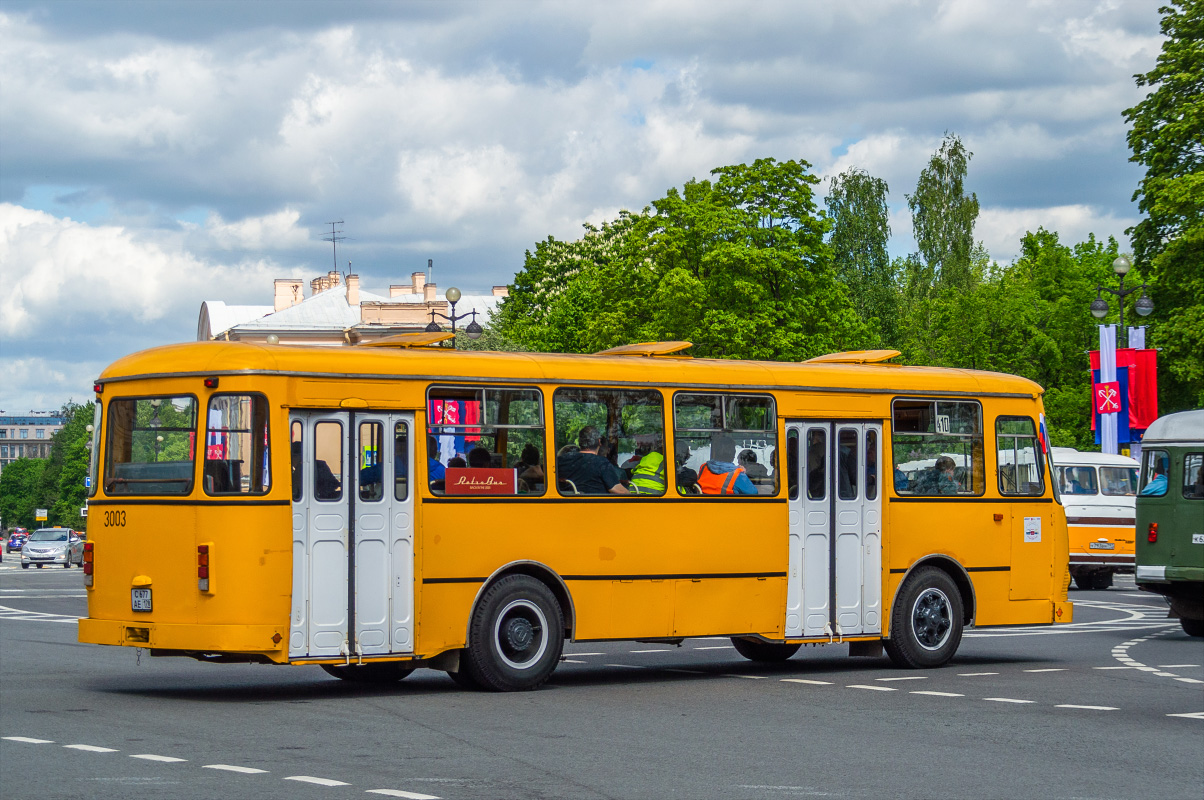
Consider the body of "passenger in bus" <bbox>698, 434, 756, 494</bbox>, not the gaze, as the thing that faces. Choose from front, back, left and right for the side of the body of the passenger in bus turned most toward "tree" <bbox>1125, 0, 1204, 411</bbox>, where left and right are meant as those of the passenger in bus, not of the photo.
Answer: front

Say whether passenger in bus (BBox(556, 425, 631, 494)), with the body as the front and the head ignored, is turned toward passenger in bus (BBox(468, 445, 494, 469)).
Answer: no

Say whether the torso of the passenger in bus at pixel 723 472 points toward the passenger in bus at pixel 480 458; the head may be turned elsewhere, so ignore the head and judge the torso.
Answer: no

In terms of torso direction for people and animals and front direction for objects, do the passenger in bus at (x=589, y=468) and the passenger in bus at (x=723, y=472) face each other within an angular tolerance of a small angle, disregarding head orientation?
no

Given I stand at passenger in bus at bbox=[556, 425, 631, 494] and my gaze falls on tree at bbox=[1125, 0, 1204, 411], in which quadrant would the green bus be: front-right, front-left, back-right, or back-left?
front-right

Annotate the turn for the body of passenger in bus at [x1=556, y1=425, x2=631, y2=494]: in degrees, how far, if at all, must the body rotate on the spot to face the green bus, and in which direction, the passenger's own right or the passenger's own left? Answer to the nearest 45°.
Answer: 0° — they already face it

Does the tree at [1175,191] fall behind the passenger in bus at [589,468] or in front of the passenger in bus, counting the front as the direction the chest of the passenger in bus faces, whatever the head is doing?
in front

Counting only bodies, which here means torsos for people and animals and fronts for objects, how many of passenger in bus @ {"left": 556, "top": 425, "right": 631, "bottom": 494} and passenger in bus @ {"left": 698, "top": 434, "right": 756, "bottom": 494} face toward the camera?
0

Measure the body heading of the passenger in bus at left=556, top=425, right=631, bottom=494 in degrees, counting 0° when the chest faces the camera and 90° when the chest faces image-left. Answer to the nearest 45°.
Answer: approximately 225°

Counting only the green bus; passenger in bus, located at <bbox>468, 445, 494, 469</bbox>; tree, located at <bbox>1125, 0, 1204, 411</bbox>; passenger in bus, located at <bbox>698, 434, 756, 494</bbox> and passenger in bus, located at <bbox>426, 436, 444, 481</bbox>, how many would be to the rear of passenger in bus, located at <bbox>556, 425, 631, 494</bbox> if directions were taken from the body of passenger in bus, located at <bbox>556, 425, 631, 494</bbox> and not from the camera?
2

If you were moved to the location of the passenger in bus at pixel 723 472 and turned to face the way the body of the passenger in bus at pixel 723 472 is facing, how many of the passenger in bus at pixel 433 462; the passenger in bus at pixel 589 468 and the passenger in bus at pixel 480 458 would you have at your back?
3

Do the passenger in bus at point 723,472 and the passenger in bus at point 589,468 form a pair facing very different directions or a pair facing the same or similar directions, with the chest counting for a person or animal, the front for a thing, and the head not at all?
same or similar directions

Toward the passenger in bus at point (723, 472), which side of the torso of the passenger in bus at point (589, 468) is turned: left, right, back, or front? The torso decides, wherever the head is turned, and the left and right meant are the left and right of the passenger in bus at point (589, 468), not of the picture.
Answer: front

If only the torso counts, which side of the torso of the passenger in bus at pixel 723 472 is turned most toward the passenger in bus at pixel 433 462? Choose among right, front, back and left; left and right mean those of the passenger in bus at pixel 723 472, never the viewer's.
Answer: back

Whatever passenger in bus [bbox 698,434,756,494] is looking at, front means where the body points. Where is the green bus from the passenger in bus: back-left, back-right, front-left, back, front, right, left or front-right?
front

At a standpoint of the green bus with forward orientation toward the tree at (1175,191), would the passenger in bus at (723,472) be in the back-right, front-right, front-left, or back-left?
back-left

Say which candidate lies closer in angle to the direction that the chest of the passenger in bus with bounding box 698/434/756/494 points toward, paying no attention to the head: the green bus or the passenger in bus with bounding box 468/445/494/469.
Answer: the green bus

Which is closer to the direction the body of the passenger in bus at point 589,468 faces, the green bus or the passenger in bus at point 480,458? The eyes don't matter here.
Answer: the green bus

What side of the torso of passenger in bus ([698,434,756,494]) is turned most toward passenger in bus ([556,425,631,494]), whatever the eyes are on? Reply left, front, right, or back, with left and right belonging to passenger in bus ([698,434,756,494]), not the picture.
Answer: back

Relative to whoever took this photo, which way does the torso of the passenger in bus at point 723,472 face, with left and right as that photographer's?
facing away from the viewer and to the right of the viewer
